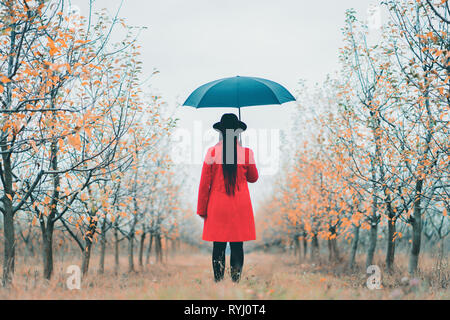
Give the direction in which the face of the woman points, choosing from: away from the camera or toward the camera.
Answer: away from the camera

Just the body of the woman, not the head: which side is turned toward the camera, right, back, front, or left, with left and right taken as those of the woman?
back
